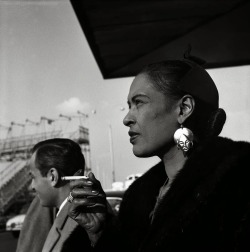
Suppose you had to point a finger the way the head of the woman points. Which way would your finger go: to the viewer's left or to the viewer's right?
to the viewer's left

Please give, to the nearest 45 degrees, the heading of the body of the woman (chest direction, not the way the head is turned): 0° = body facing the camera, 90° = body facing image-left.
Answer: approximately 45°
